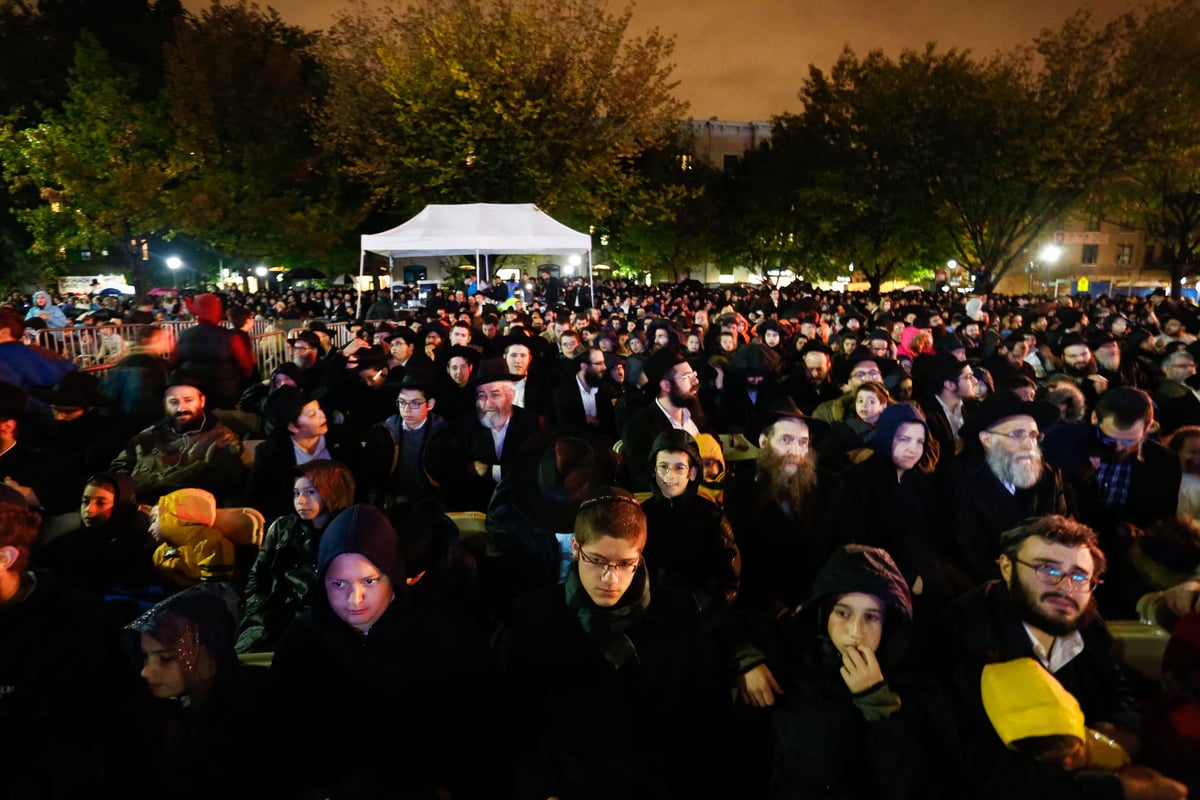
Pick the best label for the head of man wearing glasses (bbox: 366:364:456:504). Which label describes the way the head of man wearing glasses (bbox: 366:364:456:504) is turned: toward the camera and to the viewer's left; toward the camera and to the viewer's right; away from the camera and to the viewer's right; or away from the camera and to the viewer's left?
toward the camera and to the viewer's left

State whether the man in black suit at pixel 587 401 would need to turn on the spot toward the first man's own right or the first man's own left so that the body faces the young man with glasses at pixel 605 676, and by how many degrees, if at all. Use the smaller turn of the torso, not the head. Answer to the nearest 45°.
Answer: approximately 45° to the first man's own right

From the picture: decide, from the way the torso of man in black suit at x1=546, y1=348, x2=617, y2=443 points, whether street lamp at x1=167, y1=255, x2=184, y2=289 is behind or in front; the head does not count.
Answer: behind

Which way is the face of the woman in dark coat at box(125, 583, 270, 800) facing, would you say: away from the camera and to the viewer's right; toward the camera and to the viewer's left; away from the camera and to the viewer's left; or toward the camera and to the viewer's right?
toward the camera and to the viewer's left

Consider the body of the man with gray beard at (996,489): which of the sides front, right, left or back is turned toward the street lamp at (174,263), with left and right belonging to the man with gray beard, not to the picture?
back

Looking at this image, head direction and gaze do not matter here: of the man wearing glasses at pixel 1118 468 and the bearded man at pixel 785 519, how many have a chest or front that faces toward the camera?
2

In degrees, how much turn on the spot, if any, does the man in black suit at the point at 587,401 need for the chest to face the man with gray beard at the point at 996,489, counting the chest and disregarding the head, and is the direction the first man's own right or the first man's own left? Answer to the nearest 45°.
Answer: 0° — they already face them

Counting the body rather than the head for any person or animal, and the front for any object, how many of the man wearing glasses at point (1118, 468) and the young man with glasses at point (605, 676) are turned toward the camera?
2

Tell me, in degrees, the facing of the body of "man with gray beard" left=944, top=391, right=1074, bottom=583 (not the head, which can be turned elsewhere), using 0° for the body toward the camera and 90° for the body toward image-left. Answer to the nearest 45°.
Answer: approximately 315°

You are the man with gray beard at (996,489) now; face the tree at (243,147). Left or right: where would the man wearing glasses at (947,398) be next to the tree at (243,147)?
right

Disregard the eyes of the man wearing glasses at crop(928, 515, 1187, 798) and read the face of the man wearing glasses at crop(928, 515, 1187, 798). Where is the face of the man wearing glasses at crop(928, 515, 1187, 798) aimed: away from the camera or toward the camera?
toward the camera

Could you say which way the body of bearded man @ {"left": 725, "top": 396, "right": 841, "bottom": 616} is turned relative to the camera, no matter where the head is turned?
toward the camera

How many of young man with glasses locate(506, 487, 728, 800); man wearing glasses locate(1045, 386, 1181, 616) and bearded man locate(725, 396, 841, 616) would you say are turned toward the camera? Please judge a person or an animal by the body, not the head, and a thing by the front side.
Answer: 3

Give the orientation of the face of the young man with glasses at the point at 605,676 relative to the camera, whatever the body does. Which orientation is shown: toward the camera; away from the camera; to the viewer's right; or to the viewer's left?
toward the camera

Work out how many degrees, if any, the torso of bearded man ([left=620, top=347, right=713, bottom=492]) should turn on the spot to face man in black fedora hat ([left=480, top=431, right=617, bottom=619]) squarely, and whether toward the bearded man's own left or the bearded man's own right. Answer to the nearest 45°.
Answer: approximately 45° to the bearded man's own right

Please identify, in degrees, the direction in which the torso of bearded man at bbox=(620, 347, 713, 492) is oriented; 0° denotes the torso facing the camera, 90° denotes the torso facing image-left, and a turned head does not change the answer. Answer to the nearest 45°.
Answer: approximately 315°

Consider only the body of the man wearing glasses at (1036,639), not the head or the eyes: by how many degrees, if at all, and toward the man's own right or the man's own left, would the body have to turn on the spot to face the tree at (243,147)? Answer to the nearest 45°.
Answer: approximately 180°
